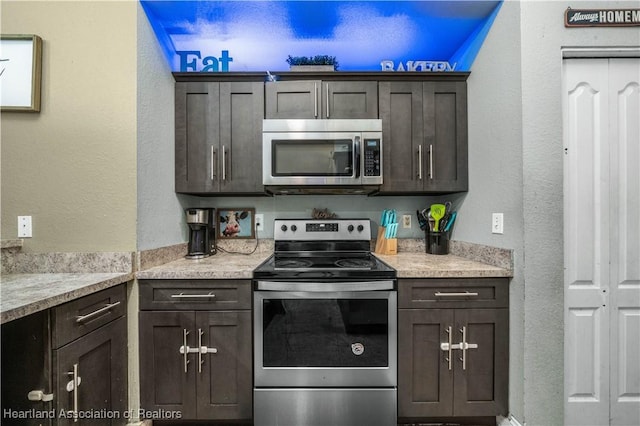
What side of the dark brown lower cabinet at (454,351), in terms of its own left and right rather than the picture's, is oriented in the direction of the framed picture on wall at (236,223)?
right
